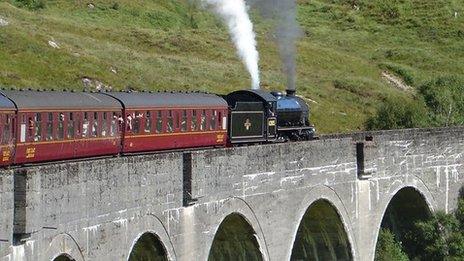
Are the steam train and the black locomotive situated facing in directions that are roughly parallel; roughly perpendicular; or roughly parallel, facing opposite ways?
roughly parallel

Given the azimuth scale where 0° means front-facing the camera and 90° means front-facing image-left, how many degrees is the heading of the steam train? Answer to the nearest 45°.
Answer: approximately 225°

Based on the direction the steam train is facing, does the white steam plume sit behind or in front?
in front

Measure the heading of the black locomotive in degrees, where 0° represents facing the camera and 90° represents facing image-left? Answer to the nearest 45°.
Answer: approximately 225°

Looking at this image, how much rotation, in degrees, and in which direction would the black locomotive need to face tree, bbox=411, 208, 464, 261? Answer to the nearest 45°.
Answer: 0° — it already faces it

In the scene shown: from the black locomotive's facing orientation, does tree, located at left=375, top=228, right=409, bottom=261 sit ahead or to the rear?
ahead

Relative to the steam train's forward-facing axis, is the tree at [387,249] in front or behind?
in front
